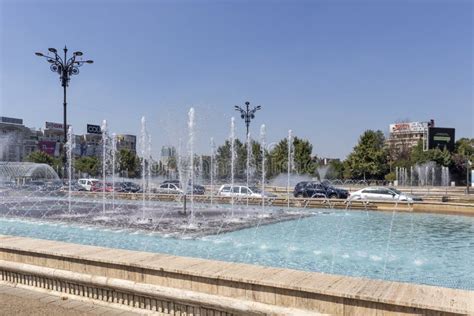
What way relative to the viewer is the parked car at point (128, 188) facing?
to the viewer's right

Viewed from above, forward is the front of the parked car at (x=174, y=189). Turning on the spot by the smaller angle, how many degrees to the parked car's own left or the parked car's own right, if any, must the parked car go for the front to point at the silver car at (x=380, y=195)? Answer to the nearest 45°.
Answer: approximately 45° to the parked car's own right

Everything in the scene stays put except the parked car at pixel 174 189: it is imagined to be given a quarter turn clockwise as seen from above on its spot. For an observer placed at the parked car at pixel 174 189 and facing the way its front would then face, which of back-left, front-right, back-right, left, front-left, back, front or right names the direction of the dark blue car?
front-left

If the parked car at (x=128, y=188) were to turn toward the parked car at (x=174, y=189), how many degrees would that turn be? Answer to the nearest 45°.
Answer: approximately 45° to its right

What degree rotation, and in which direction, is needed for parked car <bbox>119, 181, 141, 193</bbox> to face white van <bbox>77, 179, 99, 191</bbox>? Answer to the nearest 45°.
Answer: approximately 135° to its left

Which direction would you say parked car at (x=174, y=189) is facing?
to the viewer's right
